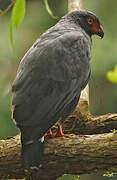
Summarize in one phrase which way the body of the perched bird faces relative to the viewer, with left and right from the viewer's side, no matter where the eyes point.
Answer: facing away from the viewer and to the right of the viewer
